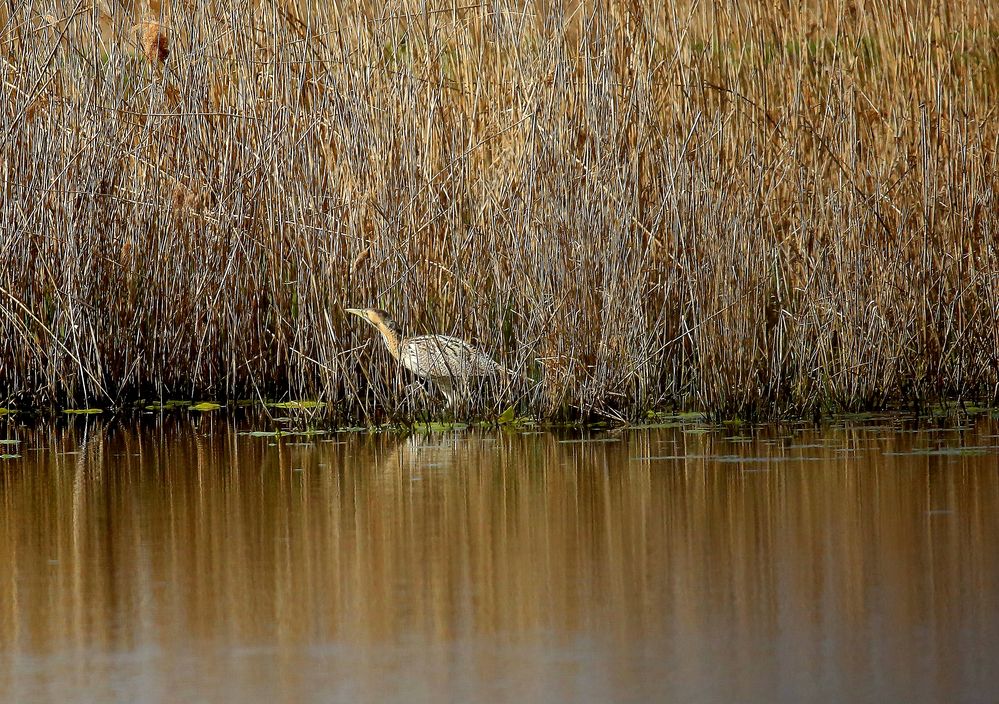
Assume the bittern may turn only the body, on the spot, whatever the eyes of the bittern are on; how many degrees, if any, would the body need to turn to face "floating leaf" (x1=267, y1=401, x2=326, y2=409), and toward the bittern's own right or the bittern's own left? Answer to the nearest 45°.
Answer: approximately 45° to the bittern's own right

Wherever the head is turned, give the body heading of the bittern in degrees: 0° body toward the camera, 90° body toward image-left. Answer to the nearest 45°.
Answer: approximately 90°
